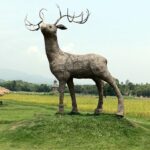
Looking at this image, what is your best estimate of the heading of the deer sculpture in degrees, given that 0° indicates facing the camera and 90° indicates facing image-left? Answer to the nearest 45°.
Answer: approximately 90°
